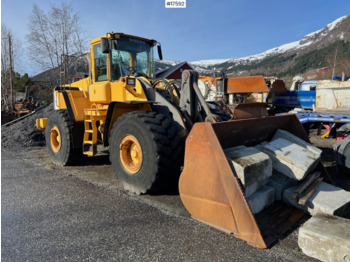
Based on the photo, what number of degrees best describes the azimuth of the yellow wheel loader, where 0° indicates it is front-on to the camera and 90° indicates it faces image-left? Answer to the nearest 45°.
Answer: approximately 315°

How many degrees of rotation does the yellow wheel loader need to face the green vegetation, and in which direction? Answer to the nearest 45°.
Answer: approximately 180°

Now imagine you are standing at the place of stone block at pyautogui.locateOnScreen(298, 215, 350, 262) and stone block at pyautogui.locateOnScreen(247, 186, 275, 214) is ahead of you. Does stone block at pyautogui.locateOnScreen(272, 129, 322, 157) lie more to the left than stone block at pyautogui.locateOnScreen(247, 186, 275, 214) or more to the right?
right

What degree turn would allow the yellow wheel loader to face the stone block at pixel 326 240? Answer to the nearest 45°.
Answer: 0° — it already faces it
